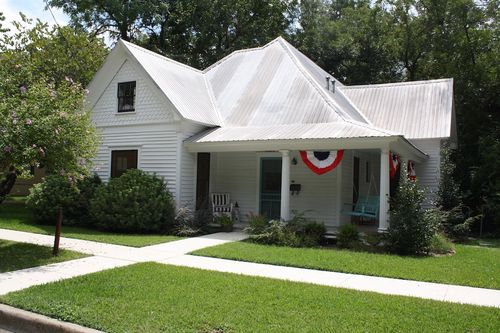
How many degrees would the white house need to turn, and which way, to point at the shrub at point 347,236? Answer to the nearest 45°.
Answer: approximately 90° to its left

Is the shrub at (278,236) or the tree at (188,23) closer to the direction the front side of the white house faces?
the shrub

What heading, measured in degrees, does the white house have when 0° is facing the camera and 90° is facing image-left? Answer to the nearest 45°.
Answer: approximately 45°
